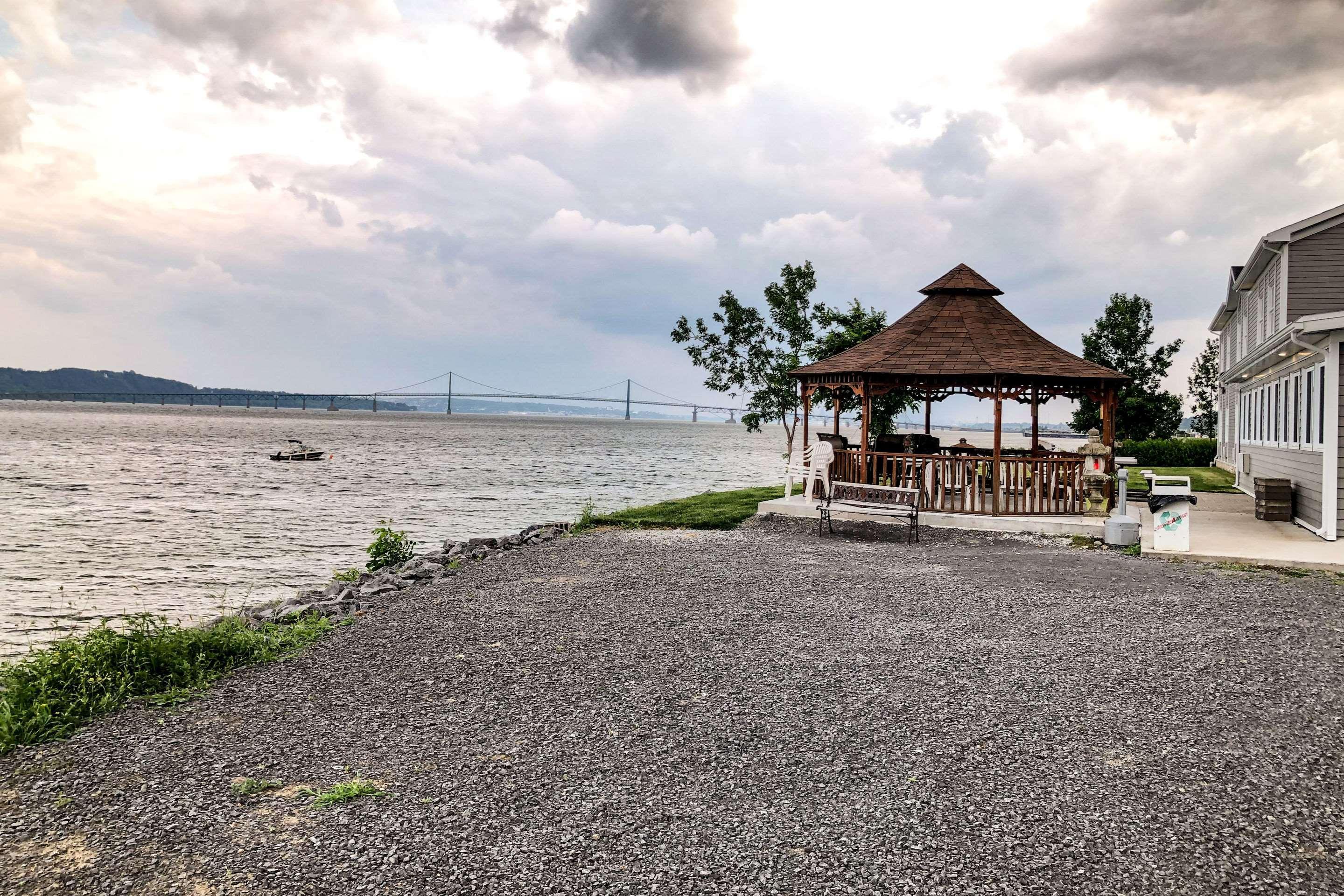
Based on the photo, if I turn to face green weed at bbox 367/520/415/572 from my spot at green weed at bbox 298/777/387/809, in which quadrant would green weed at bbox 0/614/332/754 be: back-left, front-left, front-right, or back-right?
front-left

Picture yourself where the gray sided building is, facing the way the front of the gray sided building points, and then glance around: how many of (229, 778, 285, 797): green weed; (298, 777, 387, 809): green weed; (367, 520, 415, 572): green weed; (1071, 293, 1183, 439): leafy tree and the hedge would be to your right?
2

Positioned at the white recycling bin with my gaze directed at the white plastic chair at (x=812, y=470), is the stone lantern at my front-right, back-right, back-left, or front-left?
front-right

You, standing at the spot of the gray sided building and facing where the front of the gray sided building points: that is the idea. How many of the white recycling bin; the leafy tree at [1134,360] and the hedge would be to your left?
1

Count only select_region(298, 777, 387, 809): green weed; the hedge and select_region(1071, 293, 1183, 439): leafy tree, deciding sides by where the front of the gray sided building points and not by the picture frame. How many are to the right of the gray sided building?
2

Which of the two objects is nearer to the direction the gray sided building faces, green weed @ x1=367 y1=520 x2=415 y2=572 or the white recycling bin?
the green weed

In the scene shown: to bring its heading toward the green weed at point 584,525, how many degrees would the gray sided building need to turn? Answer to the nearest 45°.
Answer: approximately 45° to its left

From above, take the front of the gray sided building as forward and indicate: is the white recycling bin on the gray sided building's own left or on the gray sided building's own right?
on the gray sided building's own left

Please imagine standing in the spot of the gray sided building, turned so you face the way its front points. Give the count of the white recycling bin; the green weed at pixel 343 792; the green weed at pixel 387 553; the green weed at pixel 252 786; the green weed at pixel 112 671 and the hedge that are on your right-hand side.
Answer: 1

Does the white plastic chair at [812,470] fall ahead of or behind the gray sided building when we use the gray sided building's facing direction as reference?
ahead

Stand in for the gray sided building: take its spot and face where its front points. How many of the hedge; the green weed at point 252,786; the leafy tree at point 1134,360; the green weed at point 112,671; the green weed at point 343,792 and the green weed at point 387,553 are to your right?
2

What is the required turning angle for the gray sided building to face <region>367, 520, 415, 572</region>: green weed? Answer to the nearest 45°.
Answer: approximately 45° to its left

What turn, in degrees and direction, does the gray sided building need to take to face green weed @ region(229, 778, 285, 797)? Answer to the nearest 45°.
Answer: approximately 90° to its left

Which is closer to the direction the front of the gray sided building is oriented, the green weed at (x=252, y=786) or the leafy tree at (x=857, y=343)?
the leafy tree

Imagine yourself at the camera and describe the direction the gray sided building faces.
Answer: facing to the left of the viewer
